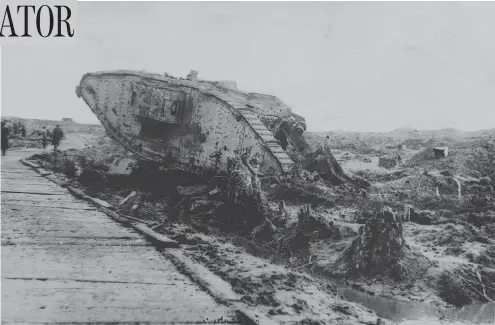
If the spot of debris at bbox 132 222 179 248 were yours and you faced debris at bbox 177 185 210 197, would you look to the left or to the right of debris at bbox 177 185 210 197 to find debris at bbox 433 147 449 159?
right

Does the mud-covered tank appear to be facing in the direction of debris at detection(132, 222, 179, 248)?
no

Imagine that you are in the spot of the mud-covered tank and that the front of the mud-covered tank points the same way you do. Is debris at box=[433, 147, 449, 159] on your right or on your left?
on your right
